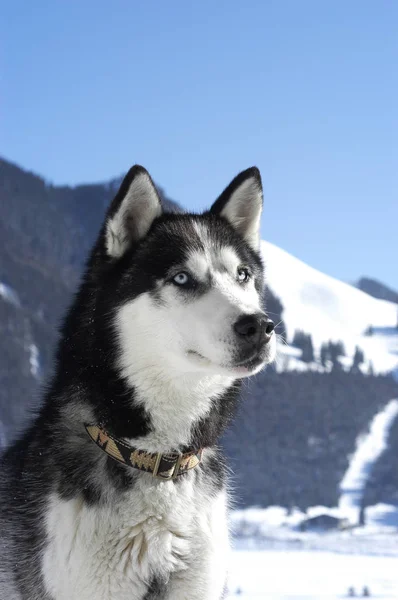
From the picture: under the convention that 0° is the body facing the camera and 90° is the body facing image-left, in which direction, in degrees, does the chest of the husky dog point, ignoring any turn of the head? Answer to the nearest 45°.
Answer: approximately 315°
